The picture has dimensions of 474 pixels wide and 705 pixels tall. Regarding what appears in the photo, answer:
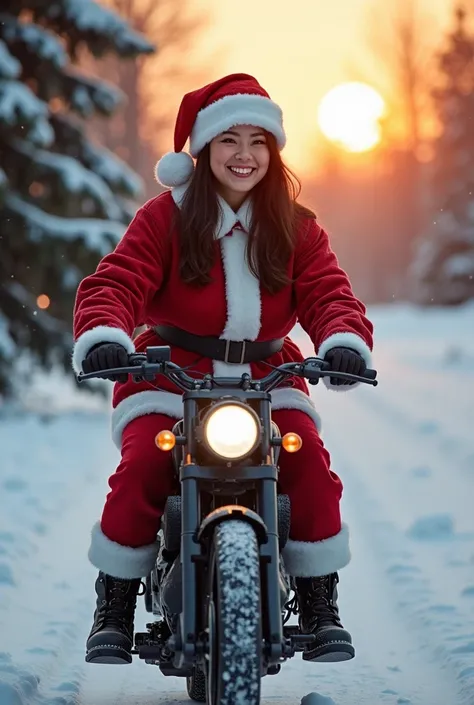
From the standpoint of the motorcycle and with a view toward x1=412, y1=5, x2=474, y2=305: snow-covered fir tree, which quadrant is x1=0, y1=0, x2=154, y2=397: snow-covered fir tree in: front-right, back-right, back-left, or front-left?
front-left

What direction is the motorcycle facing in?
toward the camera
